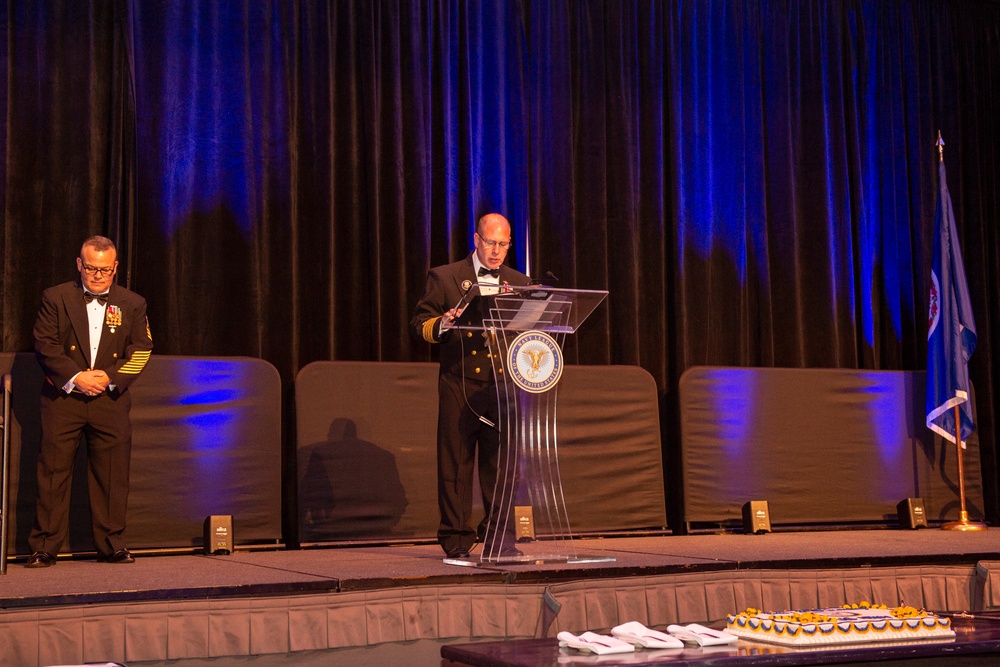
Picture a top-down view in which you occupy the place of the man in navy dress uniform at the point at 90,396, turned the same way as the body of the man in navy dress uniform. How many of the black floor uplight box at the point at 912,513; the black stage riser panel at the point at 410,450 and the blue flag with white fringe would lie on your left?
3

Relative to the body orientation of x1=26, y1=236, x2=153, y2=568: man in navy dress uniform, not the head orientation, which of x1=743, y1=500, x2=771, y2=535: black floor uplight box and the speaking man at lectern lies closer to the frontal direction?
the speaking man at lectern

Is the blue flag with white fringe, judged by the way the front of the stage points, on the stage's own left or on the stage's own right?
on the stage's own left

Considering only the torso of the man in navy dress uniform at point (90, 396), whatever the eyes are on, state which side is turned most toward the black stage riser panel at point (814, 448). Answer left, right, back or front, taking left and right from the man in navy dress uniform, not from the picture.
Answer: left

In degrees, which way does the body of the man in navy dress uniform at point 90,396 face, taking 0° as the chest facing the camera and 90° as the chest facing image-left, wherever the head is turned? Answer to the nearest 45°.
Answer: approximately 0°

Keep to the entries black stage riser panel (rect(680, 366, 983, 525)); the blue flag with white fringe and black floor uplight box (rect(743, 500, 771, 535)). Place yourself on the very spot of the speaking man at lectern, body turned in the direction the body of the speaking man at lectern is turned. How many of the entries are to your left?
3

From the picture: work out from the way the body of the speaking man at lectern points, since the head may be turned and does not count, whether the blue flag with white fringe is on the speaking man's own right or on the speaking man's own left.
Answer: on the speaking man's own left
